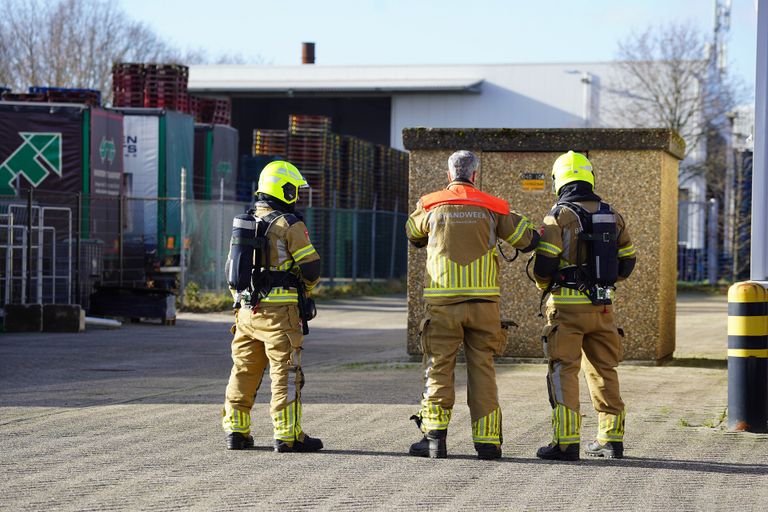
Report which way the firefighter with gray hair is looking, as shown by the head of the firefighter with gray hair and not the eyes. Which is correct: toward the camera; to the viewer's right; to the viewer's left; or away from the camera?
away from the camera

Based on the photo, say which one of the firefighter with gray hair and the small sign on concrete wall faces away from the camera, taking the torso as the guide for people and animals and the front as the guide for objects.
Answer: the firefighter with gray hair

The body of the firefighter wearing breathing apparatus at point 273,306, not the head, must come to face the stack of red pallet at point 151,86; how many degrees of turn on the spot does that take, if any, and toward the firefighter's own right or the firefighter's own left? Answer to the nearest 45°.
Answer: approximately 45° to the firefighter's own left

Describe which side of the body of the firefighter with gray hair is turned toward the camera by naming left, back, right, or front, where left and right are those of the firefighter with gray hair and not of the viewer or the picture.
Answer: back

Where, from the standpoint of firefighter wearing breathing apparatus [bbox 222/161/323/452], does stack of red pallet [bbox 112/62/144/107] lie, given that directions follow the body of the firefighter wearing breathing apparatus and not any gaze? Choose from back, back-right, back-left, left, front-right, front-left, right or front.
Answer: front-left

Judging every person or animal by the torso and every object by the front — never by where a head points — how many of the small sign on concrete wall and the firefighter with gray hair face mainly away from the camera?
1

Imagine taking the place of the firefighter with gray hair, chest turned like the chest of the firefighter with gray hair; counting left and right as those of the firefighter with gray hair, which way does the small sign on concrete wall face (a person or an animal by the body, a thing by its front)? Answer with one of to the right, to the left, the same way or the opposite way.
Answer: the opposite way

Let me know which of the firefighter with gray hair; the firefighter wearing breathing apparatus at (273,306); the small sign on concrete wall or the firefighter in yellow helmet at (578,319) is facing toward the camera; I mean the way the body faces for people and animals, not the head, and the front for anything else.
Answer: the small sign on concrete wall

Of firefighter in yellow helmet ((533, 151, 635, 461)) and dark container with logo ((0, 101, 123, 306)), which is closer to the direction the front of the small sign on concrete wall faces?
the firefighter in yellow helmet

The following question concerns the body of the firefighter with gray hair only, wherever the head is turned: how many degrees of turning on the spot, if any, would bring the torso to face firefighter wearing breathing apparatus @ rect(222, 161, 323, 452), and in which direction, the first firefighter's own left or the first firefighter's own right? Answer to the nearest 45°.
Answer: approximately 90° to the first firefighter's own left

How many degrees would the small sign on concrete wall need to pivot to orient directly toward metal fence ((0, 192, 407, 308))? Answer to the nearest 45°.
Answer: approximately 135° to its right

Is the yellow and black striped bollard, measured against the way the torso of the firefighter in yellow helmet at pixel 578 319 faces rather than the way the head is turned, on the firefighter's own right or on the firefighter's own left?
on the firefighter's own right
